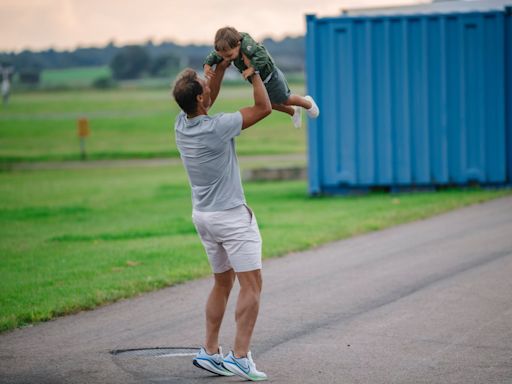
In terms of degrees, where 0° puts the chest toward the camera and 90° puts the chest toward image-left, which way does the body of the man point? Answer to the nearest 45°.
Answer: approximately 225°

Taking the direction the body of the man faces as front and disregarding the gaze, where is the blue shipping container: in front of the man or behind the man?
in front
